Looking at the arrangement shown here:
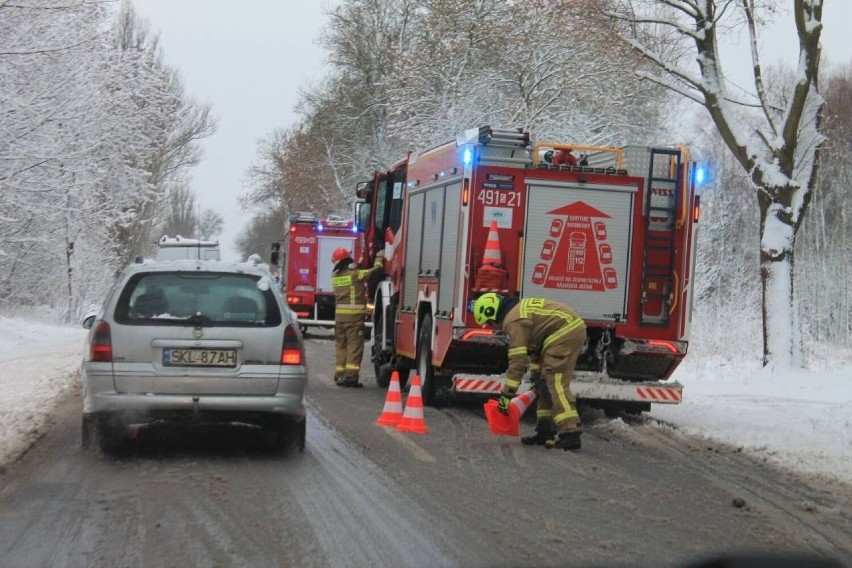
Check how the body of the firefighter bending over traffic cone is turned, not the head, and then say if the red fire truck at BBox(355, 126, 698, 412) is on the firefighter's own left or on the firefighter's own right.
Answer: on the firefighter's own right

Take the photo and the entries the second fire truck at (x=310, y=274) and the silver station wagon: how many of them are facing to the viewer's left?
0

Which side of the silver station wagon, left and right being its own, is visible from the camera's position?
back

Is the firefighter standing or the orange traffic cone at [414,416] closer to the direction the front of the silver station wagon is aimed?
the firefighter standing

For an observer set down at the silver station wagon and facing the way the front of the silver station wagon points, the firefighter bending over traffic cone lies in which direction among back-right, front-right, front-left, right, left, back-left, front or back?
right

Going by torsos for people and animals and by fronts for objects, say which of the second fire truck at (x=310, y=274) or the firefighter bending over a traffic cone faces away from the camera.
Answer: the second fire truck

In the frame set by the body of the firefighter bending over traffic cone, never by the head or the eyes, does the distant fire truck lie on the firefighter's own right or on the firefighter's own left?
on the firefighter's own right

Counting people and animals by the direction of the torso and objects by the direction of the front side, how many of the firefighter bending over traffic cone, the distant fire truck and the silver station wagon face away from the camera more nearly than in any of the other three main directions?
2

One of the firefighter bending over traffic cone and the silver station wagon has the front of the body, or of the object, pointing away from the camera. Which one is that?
the silver station wagon

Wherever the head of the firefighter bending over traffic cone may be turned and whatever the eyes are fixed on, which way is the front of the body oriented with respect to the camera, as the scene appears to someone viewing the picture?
to the viewer's left

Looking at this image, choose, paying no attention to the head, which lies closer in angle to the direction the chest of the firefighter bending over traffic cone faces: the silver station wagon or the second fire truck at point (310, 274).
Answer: the silver station wagon

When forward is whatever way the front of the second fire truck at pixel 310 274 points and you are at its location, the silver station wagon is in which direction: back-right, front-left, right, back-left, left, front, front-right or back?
back

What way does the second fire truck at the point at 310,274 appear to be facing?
away from the camera

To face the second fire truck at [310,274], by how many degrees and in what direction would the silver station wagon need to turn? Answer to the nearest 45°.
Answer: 0° — it already faces it

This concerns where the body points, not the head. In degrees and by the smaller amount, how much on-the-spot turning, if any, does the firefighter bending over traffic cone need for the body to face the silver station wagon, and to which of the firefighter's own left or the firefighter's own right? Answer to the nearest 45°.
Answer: approximately 45° to the firefighter's own left
